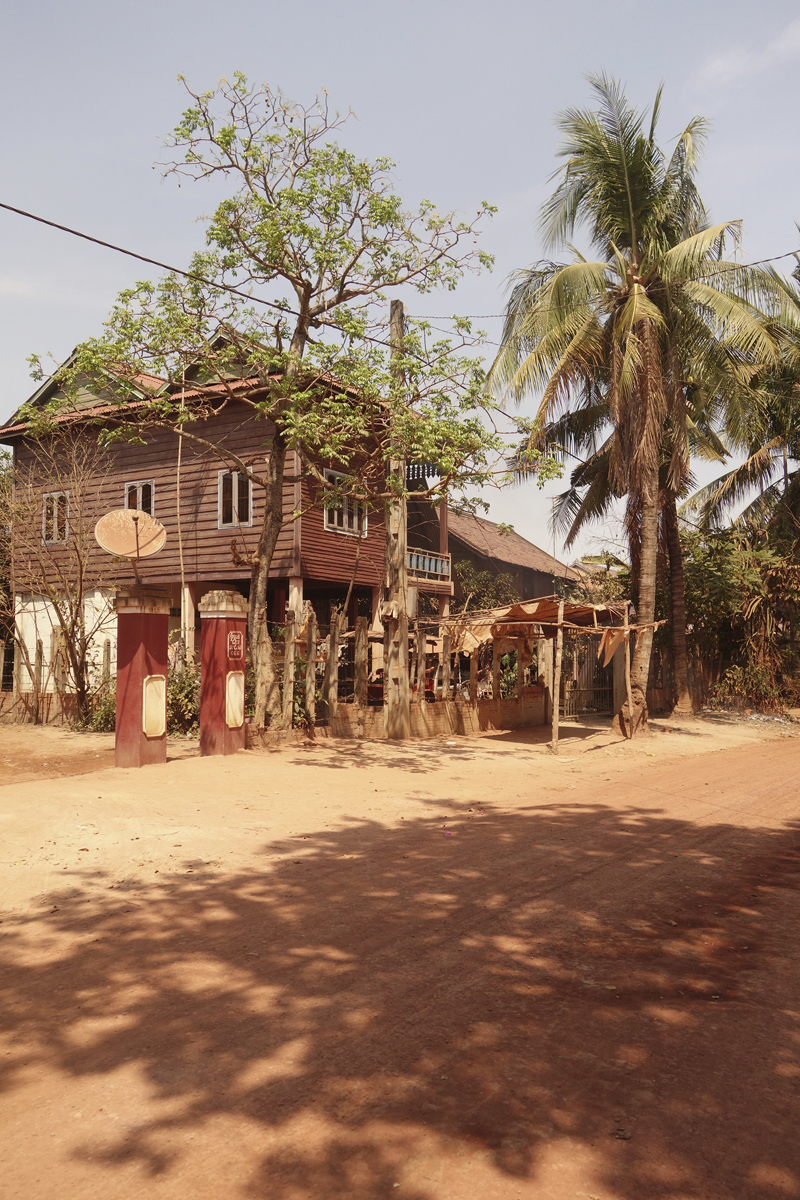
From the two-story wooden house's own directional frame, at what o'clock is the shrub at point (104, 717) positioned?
The shrub is roughly at 2 o'clock from the two-story wooden house.

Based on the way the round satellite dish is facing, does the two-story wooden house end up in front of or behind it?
behind

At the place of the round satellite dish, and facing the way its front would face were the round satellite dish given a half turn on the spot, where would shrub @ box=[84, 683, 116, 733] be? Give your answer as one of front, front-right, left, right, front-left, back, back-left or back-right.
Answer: back

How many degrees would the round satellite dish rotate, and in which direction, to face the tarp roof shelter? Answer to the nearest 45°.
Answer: approximately 90° to its left

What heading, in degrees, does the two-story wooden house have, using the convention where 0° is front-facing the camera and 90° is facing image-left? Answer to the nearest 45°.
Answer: approximately 315°

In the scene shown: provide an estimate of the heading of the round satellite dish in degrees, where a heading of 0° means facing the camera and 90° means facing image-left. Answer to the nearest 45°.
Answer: approximately 0°

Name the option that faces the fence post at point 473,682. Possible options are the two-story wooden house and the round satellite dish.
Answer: the two-story wooden house

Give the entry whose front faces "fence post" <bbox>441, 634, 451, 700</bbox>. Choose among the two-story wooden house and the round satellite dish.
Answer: the two-story wooden house
